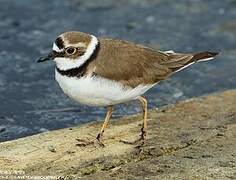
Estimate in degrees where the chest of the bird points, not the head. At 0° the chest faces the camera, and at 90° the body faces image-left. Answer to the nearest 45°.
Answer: approximately 90°
